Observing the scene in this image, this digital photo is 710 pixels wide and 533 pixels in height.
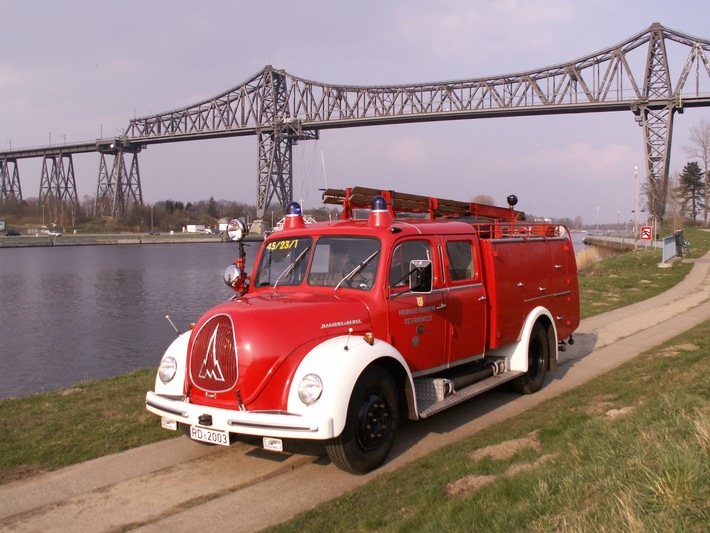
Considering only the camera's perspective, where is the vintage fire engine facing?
facing the viewer and to the left of the viewer
